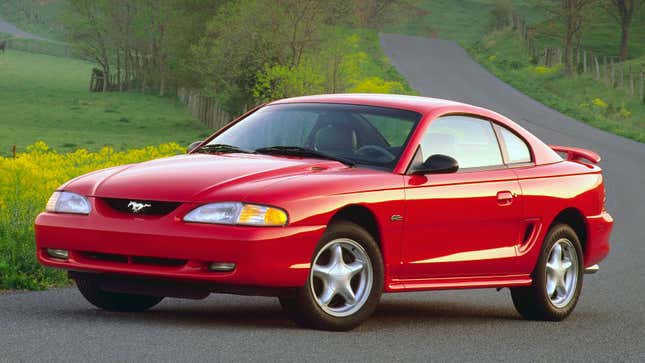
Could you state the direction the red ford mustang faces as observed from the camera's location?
facing the viewer and to the left of the viewer
